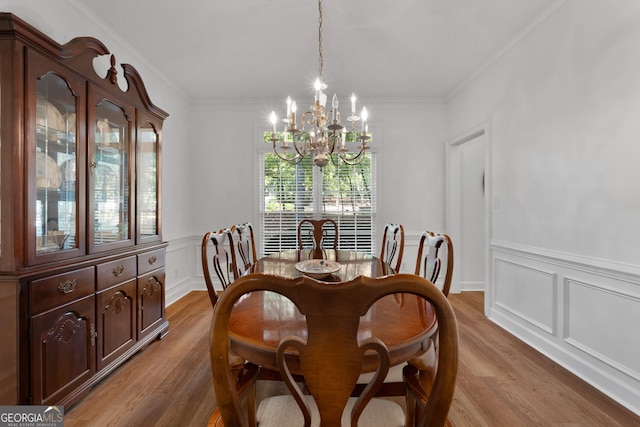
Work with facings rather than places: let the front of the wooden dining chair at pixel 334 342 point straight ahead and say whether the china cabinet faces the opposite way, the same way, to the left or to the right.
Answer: to the right

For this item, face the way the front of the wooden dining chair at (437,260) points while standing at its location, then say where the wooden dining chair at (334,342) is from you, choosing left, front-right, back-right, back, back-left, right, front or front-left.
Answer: front-left

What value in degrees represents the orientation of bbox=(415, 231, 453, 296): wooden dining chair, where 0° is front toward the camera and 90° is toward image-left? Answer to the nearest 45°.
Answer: approximately 45°

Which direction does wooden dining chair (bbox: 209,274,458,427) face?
away from the camera

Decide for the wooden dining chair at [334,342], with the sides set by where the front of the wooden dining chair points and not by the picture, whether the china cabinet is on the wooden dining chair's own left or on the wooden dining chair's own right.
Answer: on the wooden dining chair's own left

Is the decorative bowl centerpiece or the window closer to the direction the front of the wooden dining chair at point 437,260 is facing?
the decorative bowl centerpiece

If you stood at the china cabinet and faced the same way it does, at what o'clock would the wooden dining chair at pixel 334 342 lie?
The wooden dining chair is roughly at 1 o'clock from the china cabinet.

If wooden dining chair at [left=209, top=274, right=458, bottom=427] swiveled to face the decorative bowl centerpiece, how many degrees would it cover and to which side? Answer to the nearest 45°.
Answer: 0° — it already faces it

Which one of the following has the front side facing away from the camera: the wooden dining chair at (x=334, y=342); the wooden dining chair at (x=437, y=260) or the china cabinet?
the wooden dining chair at (x=334, y=342)

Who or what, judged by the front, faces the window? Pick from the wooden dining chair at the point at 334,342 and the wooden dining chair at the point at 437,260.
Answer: the wooden dining chair at the point at 334,342

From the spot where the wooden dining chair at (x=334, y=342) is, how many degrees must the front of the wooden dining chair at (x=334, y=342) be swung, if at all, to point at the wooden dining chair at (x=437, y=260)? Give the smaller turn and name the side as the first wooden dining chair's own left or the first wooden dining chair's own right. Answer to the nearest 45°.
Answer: approximately 45° to the first wooden dining chair's own right

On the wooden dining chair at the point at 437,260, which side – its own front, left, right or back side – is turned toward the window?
right

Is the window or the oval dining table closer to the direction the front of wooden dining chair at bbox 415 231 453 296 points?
the oval dining table
